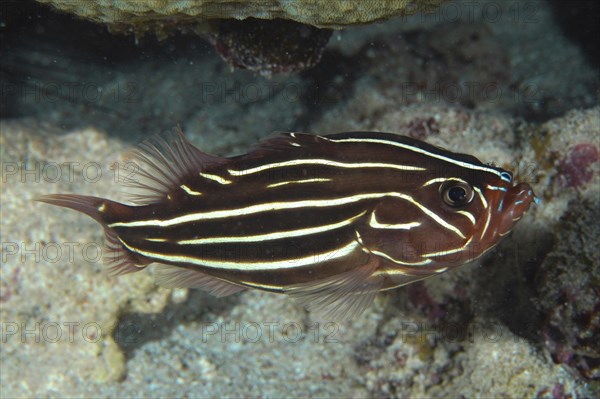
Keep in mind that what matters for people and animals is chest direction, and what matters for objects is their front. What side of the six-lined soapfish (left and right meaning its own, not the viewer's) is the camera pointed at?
right
